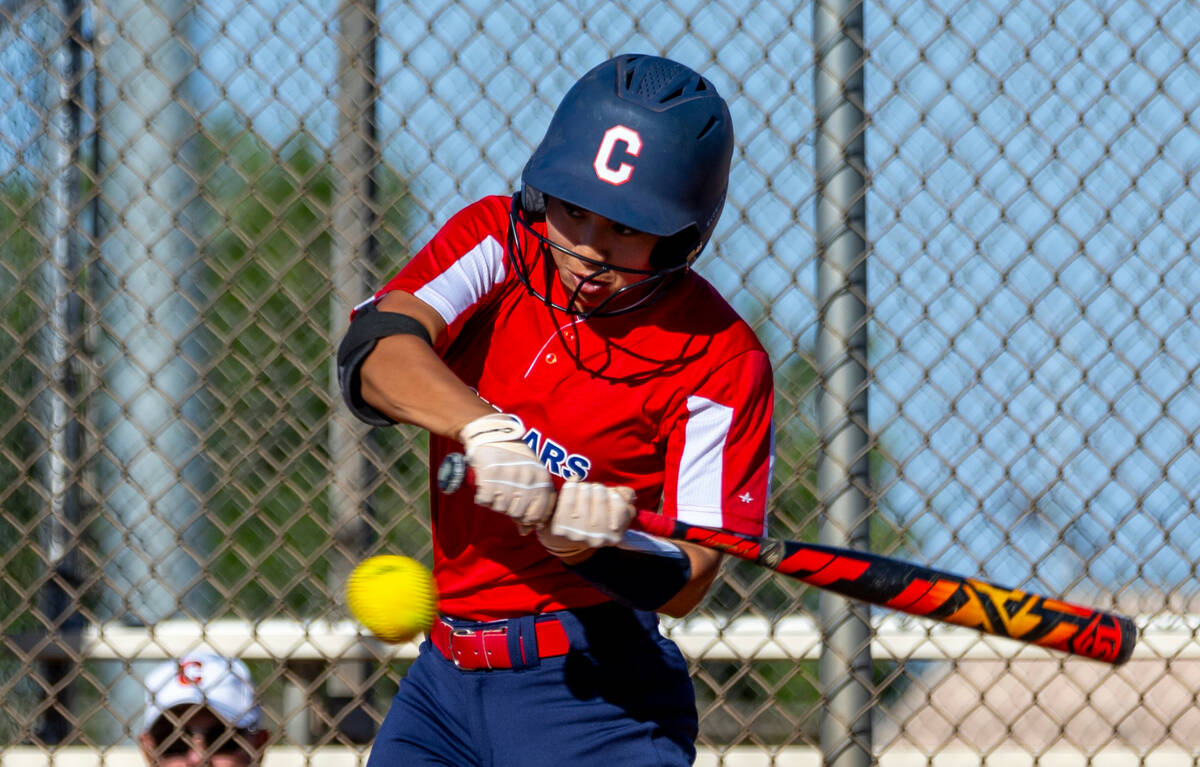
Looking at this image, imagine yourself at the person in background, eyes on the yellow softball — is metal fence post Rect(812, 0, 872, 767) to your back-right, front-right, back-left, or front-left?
front-left

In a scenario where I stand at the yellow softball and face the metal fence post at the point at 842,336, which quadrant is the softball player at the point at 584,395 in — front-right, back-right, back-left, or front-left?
front-right

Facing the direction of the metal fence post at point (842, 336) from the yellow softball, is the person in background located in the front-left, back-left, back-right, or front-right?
front-left

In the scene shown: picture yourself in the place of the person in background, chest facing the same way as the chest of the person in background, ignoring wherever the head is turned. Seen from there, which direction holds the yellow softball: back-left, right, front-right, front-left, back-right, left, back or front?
front

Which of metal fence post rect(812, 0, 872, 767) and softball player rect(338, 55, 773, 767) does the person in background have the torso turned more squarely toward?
the softball player

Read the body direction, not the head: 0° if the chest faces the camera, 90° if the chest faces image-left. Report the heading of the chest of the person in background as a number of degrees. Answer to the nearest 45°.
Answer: approximately 0°

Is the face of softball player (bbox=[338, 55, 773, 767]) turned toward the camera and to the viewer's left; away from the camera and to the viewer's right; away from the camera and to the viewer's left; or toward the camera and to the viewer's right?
toward the camera and to the viewer's left

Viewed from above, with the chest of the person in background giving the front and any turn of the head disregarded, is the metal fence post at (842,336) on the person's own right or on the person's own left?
on the person's own left

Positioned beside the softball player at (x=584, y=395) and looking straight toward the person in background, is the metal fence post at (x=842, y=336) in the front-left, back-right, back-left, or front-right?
front-right

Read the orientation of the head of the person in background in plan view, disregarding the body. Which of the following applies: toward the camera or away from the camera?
toward the camera

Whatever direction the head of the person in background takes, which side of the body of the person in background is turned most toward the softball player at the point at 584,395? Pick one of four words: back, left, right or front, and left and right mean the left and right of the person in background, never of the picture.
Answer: front
